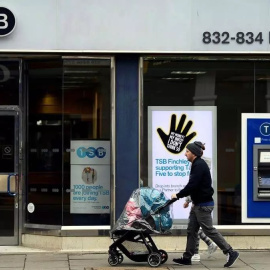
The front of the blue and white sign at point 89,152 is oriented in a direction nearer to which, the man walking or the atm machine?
the man walking

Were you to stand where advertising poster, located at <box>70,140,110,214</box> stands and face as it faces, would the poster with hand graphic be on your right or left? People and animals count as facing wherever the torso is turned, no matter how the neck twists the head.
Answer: on your left

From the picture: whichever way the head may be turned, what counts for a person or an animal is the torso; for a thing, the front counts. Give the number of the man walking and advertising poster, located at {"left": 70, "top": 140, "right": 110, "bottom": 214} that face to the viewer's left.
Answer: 1

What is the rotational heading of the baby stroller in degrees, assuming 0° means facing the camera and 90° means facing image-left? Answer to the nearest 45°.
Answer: approximately 90°

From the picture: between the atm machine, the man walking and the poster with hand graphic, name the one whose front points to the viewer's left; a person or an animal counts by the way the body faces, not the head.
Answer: the man walking

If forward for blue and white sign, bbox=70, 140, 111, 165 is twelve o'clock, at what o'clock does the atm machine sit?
The atm machine is roughly at 9 o'clock from the blue and white sign.

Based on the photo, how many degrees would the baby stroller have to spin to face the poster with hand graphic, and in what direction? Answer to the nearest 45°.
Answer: approximately 90° to its right

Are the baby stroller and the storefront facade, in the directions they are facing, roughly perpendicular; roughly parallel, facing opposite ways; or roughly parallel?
roughly perpendicular

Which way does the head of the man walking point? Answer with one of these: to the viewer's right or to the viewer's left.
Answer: to the viewer's left

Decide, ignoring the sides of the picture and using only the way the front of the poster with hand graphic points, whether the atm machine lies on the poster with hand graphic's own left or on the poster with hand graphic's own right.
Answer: on the poster with hand graphic's own left

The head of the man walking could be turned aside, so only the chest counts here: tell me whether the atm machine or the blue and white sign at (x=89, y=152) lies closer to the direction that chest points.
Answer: the blue and white sign

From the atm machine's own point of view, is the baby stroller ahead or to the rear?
ahead

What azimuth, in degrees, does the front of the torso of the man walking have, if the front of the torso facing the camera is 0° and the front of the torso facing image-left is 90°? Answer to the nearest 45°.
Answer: approximately 90°
